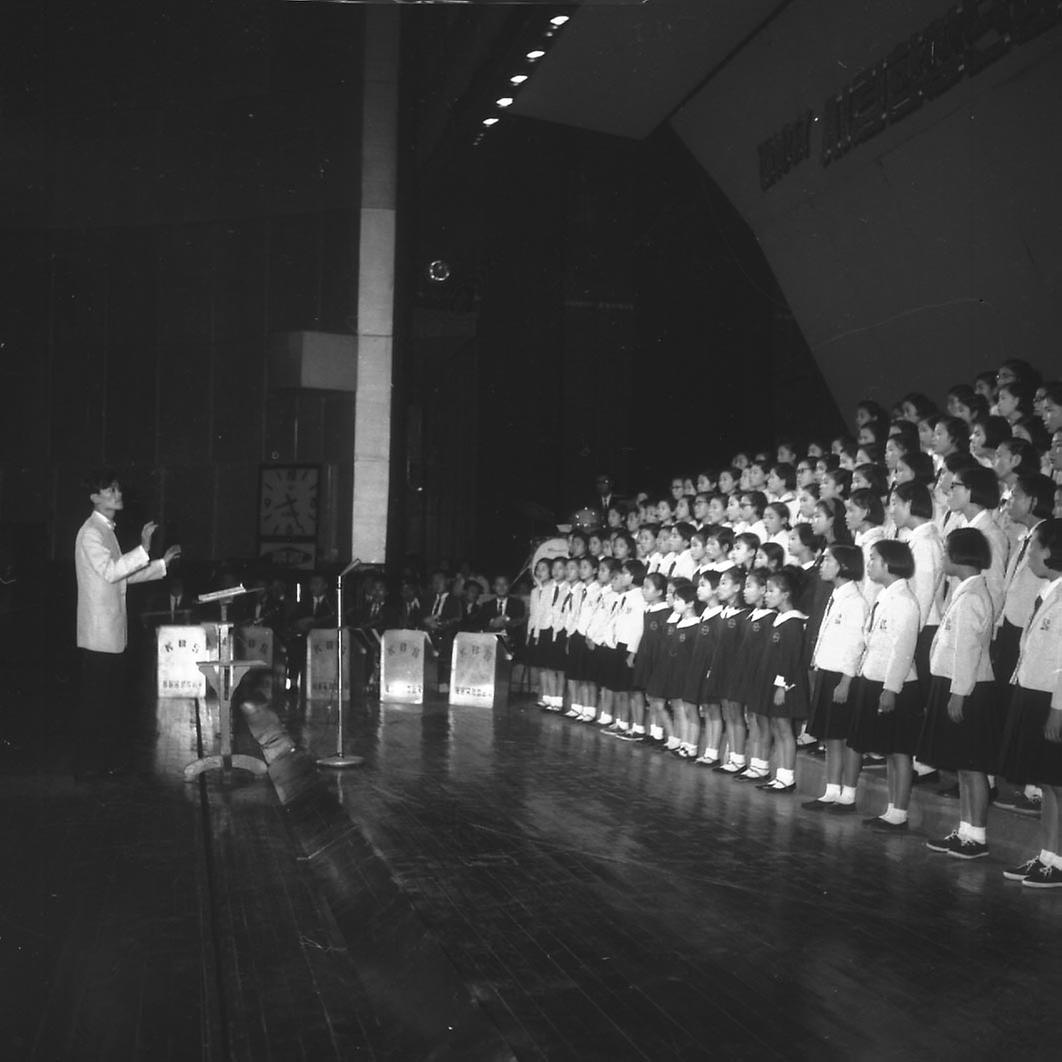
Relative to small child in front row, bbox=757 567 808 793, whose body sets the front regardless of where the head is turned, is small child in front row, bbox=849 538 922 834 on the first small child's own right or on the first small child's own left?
on the first small child's own left

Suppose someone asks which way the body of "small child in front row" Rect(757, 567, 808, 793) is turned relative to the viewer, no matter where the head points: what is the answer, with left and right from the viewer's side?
facing to the left of the viewer

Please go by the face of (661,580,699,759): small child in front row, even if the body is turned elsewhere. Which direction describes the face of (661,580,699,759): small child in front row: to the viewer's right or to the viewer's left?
to the viewer's left

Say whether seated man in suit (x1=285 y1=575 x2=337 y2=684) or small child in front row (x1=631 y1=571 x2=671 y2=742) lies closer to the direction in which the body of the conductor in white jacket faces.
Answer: the small child in front row

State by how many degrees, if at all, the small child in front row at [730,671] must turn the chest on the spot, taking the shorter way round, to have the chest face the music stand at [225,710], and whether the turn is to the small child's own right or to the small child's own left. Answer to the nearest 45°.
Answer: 0° — they already face it

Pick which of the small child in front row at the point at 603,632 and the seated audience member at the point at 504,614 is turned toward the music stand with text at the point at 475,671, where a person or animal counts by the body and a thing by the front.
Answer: the seated audience member

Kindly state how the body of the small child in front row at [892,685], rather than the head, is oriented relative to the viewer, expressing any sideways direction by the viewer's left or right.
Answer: facing to the left of the viewer

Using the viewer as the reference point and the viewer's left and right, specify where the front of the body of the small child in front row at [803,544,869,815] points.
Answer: facing to the left of the viewer

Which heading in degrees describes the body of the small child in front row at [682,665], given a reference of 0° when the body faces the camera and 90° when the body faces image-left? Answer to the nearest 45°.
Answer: approximately 45°

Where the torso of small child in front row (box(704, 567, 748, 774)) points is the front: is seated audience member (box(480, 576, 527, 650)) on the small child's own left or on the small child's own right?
on the small child's own right

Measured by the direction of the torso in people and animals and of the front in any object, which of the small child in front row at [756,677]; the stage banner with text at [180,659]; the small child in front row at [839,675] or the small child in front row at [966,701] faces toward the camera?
the stage banner with text

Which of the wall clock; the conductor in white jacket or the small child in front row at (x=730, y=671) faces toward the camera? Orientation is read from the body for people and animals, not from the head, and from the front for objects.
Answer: the wall clock

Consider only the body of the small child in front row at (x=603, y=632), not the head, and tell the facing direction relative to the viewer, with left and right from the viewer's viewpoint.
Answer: facing the viewer and to the left of the viewer

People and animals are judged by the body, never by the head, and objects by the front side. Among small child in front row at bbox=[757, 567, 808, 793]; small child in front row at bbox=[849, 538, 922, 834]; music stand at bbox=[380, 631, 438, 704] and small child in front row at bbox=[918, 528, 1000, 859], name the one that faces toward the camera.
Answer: the music stand

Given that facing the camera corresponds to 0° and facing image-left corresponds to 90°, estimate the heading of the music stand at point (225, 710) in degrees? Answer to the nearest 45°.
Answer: approximately 90°
